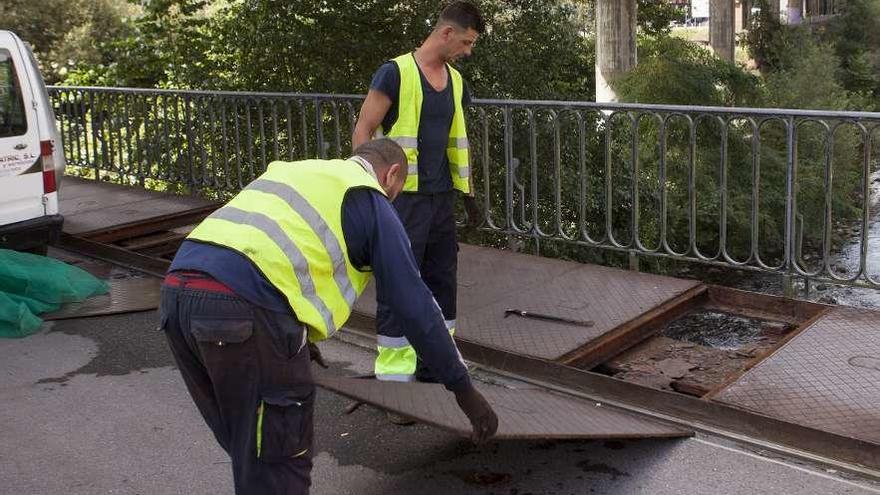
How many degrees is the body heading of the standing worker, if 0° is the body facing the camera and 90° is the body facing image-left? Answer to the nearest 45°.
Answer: approximately 315°

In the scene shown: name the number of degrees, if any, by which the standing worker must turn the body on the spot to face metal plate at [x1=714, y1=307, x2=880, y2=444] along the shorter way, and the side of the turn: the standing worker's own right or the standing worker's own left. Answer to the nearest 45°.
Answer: approximately 45° to the standing worker's own left

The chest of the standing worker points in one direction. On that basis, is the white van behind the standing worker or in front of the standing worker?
behind

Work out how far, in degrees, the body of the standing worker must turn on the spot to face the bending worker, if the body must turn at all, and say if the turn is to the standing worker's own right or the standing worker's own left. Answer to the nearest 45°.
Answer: approximately 45° to the standing worker's own right

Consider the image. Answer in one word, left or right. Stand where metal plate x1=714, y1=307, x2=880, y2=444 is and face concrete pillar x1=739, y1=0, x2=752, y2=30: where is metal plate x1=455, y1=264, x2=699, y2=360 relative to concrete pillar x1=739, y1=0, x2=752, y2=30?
left

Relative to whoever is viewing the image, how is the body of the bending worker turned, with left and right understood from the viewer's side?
facing away from the viewer and to the right of the viewer

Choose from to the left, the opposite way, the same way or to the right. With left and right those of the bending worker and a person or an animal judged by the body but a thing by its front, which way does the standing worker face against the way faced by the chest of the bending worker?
to the right

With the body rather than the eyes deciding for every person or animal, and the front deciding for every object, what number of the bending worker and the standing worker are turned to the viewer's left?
0

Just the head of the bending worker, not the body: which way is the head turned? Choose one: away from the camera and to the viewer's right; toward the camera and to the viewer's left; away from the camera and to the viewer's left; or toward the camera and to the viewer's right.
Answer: away from the camera and to the viewer's right
